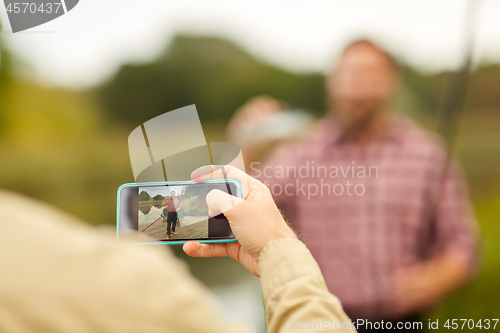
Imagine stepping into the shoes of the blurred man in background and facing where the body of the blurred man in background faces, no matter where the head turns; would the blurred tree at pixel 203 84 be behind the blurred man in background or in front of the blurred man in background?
behind

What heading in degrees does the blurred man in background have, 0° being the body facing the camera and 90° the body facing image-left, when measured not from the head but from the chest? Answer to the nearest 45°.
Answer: approximately 0°
